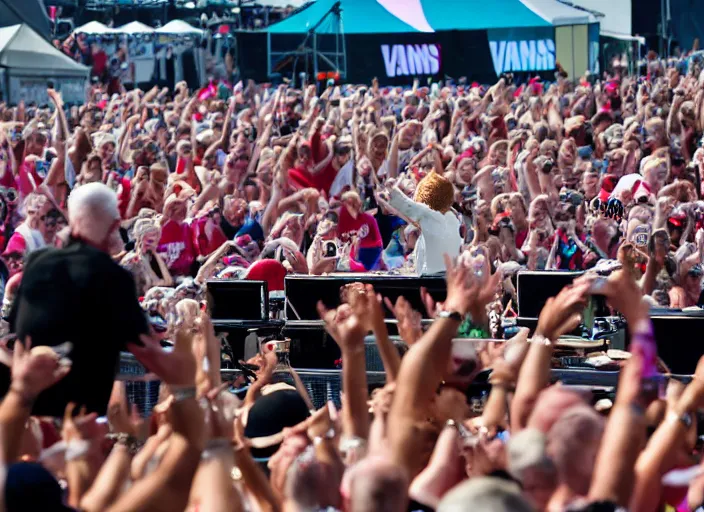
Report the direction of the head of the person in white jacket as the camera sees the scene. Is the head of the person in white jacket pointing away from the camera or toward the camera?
away from the camera

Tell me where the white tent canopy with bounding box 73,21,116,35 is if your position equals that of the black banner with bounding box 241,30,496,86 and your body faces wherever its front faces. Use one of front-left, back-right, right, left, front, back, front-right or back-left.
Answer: back-right

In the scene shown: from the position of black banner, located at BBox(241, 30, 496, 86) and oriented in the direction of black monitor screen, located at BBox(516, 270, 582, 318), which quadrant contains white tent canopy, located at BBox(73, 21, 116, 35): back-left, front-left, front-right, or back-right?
back-right

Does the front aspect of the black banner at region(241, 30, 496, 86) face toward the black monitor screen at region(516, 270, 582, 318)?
yes

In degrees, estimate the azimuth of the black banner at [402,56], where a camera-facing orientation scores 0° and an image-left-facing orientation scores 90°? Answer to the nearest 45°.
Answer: approximately 0°

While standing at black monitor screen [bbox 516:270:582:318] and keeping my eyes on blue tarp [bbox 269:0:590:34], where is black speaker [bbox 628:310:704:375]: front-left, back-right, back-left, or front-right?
back-right

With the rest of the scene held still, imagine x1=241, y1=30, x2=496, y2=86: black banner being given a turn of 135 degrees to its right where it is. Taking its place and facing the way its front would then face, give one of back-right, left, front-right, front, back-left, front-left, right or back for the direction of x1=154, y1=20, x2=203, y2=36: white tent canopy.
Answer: front

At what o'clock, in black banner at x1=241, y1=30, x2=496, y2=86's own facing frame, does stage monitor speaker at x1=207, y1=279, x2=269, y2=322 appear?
The stage monitor speaker is roughly at 12 o'clock from the black banner.

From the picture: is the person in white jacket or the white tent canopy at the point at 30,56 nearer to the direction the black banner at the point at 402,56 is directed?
the person in white jacket
